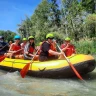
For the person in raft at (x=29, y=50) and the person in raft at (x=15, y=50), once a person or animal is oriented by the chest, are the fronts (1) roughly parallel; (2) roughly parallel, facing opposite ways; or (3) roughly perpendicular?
roughly parallel
